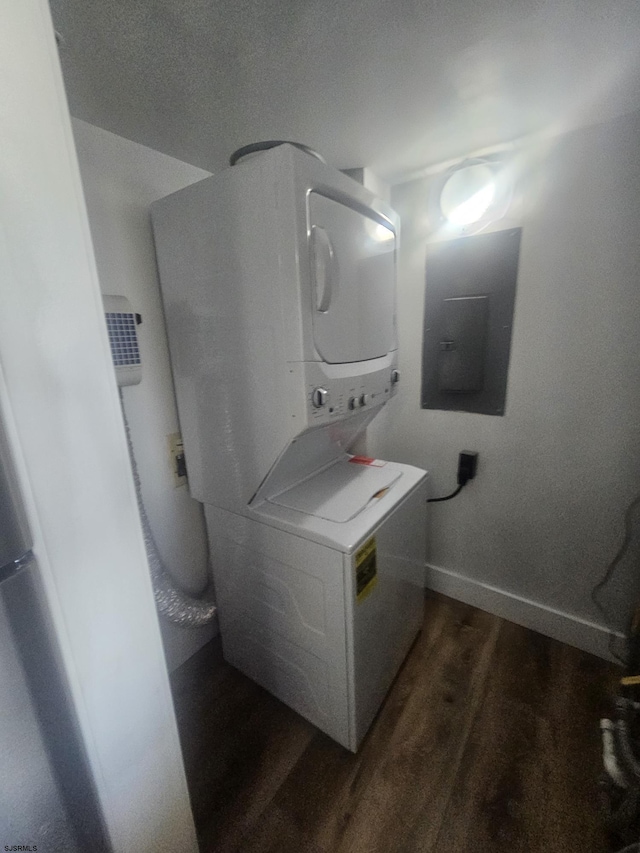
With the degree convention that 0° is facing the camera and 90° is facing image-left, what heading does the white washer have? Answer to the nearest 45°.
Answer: approximately 315°

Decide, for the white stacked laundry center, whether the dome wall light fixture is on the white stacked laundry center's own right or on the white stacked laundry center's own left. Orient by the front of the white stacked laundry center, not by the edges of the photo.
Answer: on the white stacked laundry center's own left

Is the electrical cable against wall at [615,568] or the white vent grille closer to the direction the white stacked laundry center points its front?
the electrical cable against wall

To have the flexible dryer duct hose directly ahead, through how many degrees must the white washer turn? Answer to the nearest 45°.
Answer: approximately 135° to its right

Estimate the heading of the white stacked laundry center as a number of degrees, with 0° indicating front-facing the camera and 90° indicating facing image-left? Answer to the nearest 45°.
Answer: approximately 315°

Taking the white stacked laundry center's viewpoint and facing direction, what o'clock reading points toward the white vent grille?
The white vent grille is roughly at 5 o'clock from the white stacked laundry center.
